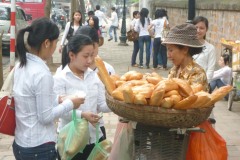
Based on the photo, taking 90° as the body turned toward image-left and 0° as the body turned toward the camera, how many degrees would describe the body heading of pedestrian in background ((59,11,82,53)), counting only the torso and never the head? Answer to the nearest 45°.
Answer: approximately 0°

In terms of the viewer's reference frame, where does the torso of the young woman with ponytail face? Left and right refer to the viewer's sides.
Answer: facing away from the viewer and to the right of the viewer

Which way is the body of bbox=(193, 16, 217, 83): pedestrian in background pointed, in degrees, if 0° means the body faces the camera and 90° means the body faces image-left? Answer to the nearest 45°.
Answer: approximately 45°

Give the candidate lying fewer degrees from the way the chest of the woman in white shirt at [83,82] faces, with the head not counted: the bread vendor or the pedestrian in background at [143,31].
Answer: the bread vendor

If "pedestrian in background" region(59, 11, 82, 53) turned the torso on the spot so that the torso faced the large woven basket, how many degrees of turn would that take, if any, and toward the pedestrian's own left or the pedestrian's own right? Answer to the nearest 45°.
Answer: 0° — they already face it

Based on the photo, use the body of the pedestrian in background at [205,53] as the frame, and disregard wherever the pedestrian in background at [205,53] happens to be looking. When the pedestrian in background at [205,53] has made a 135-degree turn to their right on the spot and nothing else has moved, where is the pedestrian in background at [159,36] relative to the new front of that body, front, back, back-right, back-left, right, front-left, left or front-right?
front

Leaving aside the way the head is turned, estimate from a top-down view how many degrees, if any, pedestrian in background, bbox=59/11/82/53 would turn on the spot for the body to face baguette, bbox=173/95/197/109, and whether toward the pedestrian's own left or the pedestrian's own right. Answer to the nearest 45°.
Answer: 0° — they already face it
